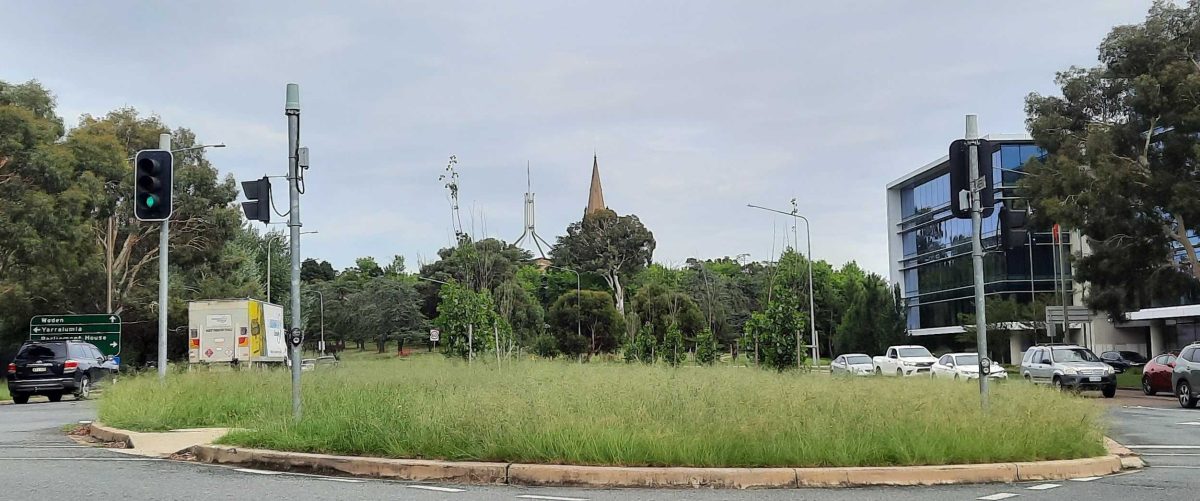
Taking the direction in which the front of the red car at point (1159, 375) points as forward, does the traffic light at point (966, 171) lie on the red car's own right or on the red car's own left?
on the red car's own right

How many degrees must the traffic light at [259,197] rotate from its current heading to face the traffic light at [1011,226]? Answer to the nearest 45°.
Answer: approximately 180°

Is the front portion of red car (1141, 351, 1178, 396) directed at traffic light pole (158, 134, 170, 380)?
no

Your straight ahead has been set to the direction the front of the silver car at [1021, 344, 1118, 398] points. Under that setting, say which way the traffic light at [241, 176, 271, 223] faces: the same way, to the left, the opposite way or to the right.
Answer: to the right

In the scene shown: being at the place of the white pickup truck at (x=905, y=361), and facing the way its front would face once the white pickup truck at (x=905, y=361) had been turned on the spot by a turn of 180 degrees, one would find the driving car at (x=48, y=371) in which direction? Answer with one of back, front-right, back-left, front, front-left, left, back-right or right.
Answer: left

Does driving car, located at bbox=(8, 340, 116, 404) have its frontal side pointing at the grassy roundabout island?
no

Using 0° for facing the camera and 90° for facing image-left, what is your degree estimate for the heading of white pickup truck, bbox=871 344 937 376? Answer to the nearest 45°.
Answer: approximately 315°

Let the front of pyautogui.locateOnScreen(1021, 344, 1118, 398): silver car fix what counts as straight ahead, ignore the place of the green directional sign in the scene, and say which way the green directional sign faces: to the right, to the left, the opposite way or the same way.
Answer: the same way

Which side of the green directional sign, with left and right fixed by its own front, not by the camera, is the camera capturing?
front

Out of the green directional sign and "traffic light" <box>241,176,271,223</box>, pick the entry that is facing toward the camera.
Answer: the green directional sign

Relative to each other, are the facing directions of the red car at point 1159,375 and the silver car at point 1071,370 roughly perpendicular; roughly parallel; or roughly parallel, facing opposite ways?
roughly parallel

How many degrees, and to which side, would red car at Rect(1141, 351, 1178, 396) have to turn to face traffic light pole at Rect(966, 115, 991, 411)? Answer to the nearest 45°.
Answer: approximately 45° to its right
